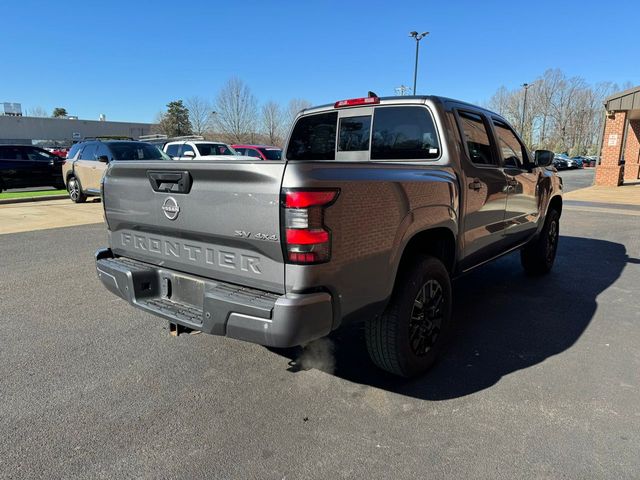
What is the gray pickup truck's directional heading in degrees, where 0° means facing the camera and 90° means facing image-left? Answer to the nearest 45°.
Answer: approximately 225°

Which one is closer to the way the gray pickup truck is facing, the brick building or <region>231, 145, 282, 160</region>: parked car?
the brick building

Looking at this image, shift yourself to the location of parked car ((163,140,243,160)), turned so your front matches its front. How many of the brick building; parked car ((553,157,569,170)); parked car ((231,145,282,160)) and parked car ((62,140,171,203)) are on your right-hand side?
1

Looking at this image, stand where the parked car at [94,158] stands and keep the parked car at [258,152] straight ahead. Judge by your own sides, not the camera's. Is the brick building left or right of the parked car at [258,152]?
right

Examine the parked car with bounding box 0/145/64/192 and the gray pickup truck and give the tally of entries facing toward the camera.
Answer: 0

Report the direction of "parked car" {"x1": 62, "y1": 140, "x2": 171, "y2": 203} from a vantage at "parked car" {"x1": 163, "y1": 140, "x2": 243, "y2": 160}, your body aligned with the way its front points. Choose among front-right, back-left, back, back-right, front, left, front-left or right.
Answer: right

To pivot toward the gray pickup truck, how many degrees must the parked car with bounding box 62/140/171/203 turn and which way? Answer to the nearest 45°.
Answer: approximately 45° to its right

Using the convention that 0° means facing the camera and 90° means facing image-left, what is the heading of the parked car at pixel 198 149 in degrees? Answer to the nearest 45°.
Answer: approximately 315°
